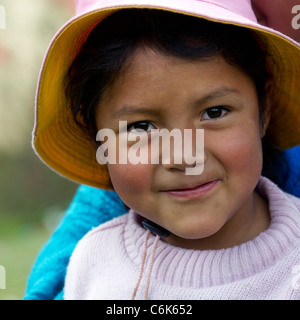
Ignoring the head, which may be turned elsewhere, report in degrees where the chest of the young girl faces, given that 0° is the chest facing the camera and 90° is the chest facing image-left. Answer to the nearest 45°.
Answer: approximately 0°
